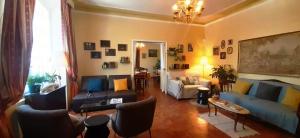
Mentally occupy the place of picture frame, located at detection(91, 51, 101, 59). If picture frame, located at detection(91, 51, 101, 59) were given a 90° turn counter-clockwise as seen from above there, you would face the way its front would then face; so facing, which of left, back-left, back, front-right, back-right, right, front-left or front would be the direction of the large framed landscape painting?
front-right

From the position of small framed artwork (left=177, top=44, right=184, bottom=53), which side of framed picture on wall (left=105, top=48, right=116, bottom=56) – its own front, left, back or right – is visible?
left

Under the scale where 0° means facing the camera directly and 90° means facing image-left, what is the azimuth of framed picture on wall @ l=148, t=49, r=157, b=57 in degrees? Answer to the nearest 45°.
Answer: approximately 0°

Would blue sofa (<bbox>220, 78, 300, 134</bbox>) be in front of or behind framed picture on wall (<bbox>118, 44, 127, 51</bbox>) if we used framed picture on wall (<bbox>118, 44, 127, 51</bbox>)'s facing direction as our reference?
in front

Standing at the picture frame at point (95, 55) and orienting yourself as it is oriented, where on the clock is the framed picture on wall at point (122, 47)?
The framed picture on wall is roughly at 9 o'clock from the picture frame.

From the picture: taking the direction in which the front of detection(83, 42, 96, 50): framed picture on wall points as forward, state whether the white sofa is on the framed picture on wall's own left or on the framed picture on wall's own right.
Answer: on the framed picture on wall's own left

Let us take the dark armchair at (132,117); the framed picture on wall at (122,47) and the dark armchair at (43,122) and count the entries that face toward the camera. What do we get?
1

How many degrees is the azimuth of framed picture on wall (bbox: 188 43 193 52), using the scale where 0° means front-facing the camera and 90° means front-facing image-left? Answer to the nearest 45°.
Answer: approximately 0°

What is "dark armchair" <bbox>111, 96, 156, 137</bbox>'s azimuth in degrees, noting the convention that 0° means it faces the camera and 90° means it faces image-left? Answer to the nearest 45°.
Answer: approximately 135°

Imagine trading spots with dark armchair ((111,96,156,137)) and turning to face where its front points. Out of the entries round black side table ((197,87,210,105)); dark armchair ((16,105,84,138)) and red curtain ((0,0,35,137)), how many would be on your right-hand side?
1

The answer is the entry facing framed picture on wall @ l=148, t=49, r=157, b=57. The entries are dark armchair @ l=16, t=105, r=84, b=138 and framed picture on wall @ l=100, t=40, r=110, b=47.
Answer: the dark armchair

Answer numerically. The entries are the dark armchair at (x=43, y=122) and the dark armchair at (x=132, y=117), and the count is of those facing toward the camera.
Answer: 0

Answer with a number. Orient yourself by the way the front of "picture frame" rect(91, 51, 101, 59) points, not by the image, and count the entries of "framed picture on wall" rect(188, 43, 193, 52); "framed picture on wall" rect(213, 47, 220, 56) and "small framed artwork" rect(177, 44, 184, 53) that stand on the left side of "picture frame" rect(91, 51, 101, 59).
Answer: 3
